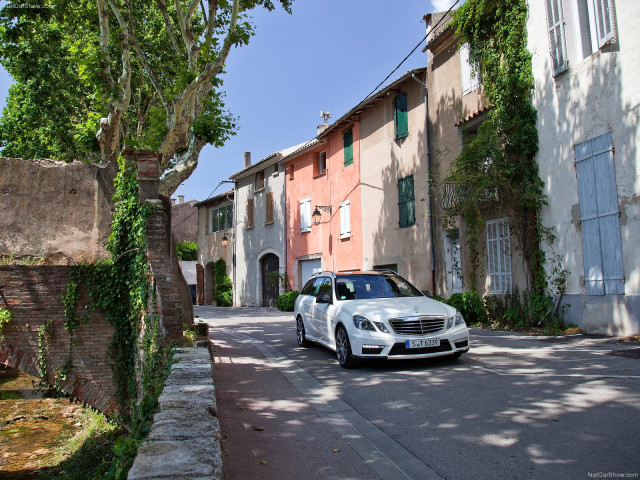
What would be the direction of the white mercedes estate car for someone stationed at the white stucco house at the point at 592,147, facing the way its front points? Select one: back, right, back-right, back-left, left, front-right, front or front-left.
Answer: front

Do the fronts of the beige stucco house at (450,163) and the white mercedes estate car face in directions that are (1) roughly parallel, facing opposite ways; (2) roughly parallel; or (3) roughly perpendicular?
roughly perpendicular

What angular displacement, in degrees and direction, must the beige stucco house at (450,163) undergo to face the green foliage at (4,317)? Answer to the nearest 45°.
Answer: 0° — it already faces it

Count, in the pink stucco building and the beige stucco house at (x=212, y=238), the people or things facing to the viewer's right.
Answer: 0

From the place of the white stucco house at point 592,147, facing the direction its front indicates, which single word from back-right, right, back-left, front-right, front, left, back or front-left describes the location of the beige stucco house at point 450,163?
right

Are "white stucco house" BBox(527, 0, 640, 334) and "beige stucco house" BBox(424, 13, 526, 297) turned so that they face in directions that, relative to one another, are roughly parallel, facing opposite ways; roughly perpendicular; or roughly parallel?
roughly parallel

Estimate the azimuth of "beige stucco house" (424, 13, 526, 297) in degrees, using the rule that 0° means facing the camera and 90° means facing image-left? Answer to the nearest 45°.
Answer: approximately 45°

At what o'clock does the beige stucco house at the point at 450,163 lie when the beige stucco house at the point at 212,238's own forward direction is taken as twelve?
the beige stucco house at the point at 450,163 is roughly at 10 o'clock from the beige stucco house at the point at 212,238.

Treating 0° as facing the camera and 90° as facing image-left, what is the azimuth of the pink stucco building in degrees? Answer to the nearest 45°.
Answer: approximately 45°

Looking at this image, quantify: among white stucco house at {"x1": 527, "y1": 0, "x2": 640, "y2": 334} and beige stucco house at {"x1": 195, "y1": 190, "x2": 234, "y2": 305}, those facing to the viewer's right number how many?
0

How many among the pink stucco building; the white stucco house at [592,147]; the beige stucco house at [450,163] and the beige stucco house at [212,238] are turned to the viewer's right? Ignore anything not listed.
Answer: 0

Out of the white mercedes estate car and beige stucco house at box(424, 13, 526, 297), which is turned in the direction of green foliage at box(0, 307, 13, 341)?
the beige stucco house

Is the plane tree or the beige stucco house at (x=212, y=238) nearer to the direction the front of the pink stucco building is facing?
the plane tree

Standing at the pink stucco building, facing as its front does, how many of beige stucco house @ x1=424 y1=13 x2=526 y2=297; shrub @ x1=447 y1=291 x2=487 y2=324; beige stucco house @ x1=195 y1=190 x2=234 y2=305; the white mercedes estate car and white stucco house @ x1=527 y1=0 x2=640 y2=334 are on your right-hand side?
1

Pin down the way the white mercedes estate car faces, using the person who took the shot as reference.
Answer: facing the viewer and to the right of the viewer
